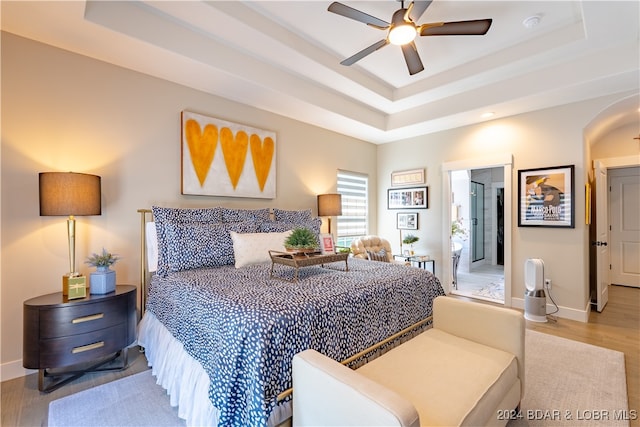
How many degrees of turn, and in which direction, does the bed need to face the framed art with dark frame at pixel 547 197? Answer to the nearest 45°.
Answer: approximately 45° to its left

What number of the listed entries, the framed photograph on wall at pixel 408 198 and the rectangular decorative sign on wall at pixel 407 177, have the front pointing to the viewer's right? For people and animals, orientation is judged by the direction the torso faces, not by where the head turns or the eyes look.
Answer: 0

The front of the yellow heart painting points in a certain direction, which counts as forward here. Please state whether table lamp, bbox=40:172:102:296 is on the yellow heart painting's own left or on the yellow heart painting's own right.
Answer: on the yellow heart painting's own right

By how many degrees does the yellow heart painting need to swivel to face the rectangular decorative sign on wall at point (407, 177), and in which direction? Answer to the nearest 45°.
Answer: approximately 45° to its left

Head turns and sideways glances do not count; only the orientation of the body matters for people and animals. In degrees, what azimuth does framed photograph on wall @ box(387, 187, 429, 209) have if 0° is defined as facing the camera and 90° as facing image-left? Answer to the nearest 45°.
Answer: approximately 45°

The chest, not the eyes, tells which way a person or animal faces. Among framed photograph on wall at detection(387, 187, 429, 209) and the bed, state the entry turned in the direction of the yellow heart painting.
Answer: the framed photograph on wall

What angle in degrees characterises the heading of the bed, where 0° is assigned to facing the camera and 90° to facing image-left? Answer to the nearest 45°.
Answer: approximately 315°

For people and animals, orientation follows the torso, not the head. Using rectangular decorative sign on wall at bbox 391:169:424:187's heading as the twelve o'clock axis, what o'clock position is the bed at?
The bed is roughly at 11 o'clock from the rectangular decorative sign on wall.

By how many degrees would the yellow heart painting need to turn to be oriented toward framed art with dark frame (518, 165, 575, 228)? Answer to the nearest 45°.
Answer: approximately 45° to its left

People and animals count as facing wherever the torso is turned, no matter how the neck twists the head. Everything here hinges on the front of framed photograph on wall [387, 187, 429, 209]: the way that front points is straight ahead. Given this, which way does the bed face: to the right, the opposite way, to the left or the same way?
to the left

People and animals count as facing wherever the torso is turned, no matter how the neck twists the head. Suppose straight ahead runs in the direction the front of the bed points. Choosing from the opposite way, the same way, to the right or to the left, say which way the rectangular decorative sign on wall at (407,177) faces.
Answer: to the right

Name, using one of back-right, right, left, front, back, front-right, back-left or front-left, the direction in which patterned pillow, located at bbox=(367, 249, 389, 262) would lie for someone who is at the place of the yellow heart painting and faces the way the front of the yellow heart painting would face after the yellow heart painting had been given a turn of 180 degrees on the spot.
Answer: back-right

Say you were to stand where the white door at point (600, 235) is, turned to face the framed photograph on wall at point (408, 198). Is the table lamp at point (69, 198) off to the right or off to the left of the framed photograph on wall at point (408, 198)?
left

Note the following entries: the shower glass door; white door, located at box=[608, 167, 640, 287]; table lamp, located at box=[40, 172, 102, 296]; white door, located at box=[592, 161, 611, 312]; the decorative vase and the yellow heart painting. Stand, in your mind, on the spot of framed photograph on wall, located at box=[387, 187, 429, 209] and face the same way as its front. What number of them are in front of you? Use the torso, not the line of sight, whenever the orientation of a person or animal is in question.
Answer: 3

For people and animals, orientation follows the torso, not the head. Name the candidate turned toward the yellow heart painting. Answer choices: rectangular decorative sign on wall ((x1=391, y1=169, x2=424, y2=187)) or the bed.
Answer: the rectangular decorative sign on wall

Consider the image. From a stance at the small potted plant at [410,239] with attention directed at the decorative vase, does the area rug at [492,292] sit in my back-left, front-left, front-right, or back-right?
back-left
